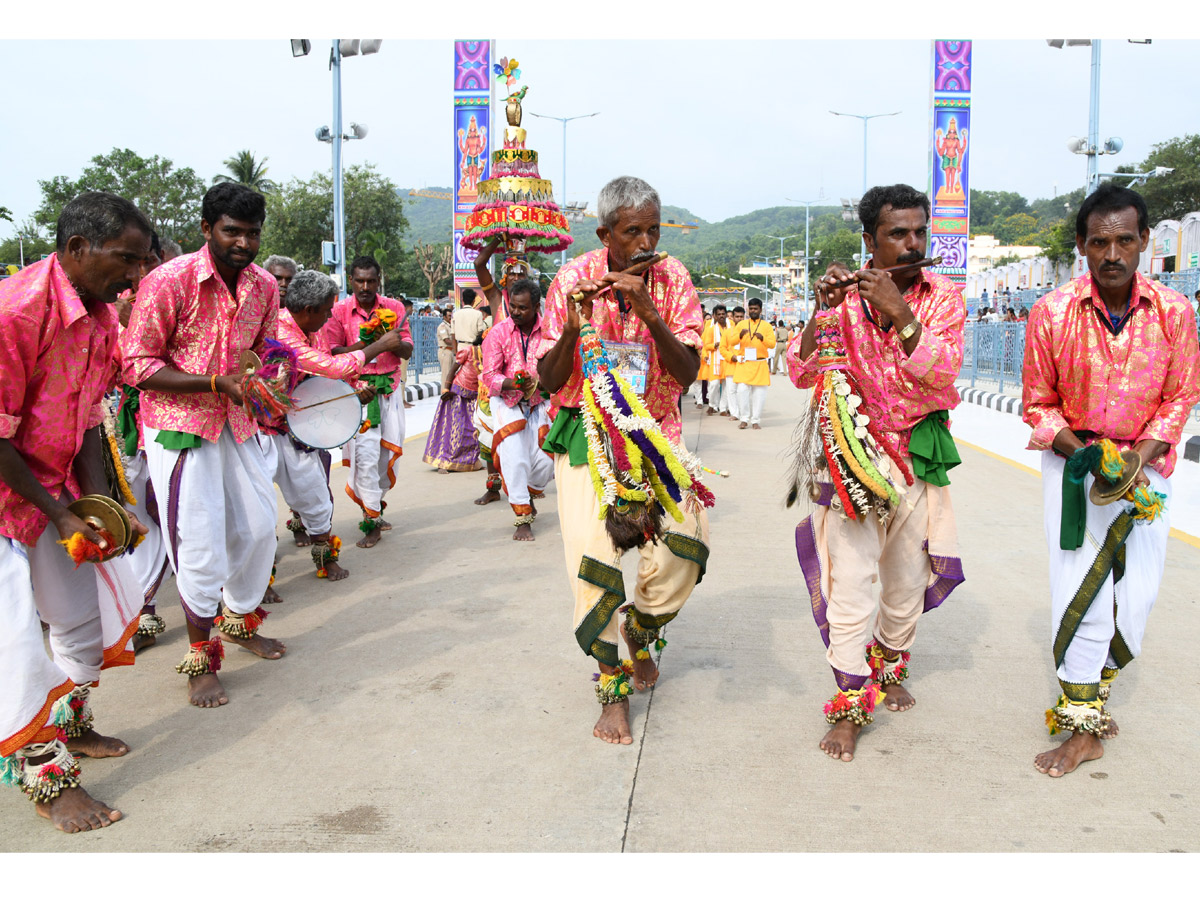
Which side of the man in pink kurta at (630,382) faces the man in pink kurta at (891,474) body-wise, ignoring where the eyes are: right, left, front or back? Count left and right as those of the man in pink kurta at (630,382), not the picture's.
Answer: left

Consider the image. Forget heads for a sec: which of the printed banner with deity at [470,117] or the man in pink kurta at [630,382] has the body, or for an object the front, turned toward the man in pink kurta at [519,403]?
the printed banner with deity

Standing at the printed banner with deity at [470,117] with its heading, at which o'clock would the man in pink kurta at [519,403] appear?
The man in pink kurta is roughly at 12 o'clock from the printed banner with deity.

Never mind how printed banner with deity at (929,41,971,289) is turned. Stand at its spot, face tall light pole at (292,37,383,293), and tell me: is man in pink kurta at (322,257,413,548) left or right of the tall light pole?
left

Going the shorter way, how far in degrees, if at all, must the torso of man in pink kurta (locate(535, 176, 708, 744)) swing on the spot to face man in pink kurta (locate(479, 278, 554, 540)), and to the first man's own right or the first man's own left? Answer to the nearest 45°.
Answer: approximately 180°

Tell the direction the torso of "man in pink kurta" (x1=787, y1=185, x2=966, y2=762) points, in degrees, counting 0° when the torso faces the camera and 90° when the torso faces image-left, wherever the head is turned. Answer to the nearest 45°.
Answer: approximately 0°

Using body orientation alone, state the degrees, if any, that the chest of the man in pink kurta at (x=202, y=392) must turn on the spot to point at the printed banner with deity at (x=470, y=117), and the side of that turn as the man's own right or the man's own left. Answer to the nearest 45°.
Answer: approximately 135° to the man's own left

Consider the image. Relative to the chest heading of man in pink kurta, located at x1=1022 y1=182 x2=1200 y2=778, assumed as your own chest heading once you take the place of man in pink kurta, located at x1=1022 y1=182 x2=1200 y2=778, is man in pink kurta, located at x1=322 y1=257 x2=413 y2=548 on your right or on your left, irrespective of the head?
on your right

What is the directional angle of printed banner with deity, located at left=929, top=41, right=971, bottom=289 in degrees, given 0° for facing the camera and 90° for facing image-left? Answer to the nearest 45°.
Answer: approximately 0°

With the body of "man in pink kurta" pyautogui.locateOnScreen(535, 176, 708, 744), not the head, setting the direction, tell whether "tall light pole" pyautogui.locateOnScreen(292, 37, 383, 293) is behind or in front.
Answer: behind
